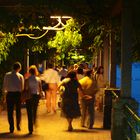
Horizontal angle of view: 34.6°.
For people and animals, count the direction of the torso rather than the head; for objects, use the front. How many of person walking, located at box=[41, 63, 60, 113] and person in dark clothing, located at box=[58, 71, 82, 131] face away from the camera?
2

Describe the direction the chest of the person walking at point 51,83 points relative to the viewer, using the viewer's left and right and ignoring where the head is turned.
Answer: facing away from the viewer

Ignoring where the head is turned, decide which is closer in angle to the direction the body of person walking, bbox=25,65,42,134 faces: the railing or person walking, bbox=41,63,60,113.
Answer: the person walking

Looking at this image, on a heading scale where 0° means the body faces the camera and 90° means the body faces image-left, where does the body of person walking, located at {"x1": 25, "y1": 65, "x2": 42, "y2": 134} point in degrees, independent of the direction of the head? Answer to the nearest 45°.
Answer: approximately 180°

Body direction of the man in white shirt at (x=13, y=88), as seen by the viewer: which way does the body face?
away from the camera

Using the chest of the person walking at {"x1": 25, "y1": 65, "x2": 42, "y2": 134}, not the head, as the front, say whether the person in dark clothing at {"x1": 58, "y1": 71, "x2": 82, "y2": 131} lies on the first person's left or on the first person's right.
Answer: on the first person's right

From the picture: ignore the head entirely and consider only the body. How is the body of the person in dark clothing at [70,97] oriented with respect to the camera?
away from the camera
